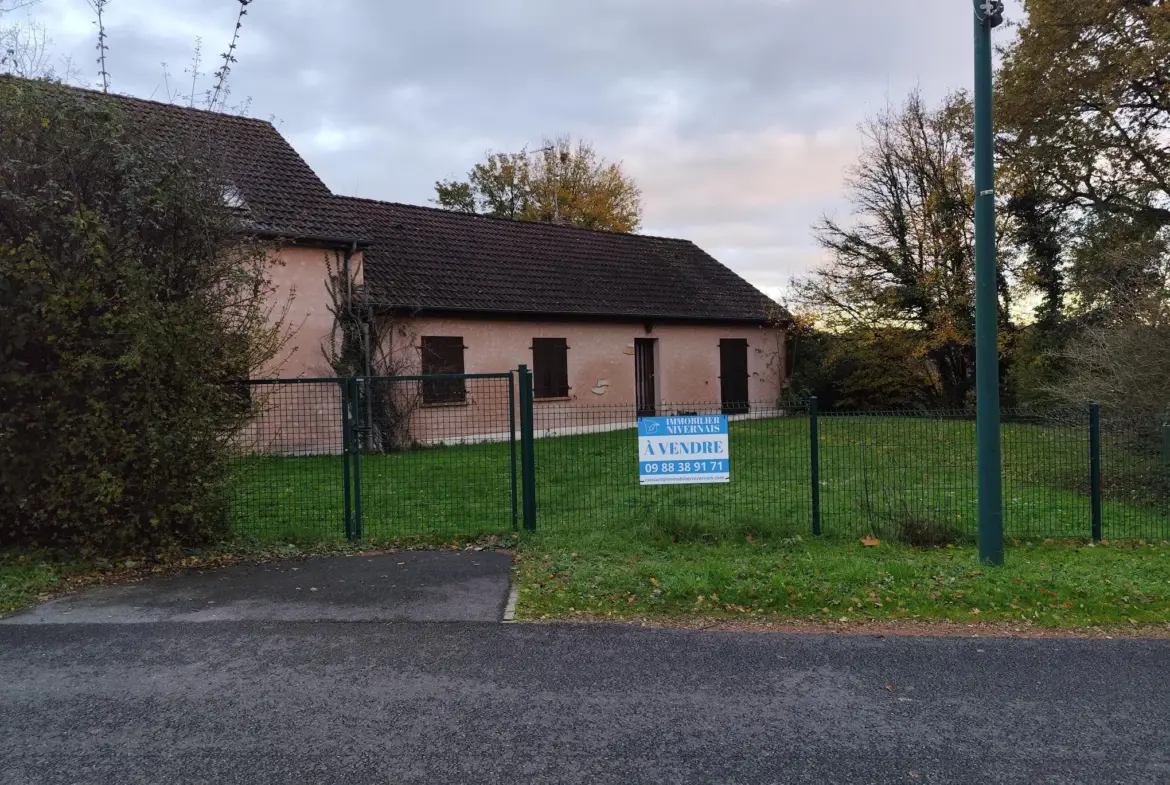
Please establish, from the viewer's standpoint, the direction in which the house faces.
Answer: facing the viewer and to the right of the viewer

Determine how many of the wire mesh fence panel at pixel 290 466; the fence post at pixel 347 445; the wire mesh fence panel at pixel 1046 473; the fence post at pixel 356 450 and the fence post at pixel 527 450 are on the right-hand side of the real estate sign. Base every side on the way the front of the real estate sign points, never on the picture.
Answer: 4

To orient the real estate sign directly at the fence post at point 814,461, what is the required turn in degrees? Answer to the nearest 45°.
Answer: approximately 90° to its left

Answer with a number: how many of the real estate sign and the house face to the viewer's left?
0

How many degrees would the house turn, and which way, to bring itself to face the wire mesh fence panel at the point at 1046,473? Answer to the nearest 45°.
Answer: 0° — it already faces it

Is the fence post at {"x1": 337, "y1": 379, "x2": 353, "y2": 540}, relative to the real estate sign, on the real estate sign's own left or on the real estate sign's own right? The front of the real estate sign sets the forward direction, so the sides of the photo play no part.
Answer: on the real estate sign's own right

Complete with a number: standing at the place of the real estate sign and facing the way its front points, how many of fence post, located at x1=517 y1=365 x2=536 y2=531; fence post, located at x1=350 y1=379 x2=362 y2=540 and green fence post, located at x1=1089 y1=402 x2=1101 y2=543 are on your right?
2

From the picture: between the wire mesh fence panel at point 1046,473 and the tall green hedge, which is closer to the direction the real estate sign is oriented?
the tall green hedge

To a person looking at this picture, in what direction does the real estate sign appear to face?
facing the viewer

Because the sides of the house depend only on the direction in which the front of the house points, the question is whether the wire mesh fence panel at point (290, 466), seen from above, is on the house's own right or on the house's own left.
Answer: on the house's own right

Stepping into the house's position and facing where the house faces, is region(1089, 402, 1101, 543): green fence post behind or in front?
in front

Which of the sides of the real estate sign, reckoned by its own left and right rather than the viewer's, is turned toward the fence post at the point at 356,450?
right

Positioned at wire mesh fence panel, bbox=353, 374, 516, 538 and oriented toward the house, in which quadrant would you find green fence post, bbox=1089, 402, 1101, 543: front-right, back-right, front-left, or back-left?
back-right
